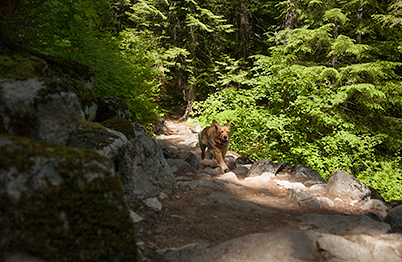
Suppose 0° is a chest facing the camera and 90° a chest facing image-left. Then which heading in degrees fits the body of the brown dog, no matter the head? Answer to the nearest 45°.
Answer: approximately 315°

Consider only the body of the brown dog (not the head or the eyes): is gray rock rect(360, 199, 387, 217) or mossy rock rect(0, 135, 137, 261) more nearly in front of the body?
the gray rock

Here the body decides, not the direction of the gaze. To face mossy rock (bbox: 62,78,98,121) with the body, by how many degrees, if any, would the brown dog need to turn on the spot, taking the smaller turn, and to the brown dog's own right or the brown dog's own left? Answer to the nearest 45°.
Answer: approximately 90° to the brown dog's own right

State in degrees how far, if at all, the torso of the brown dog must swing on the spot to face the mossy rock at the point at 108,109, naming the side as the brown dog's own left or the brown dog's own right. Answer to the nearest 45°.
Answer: approximately 90° to the brown dog's own right

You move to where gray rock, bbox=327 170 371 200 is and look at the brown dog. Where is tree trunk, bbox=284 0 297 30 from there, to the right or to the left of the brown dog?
right

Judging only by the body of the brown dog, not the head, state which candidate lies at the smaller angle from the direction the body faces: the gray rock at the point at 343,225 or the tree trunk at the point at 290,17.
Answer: the gray rock
